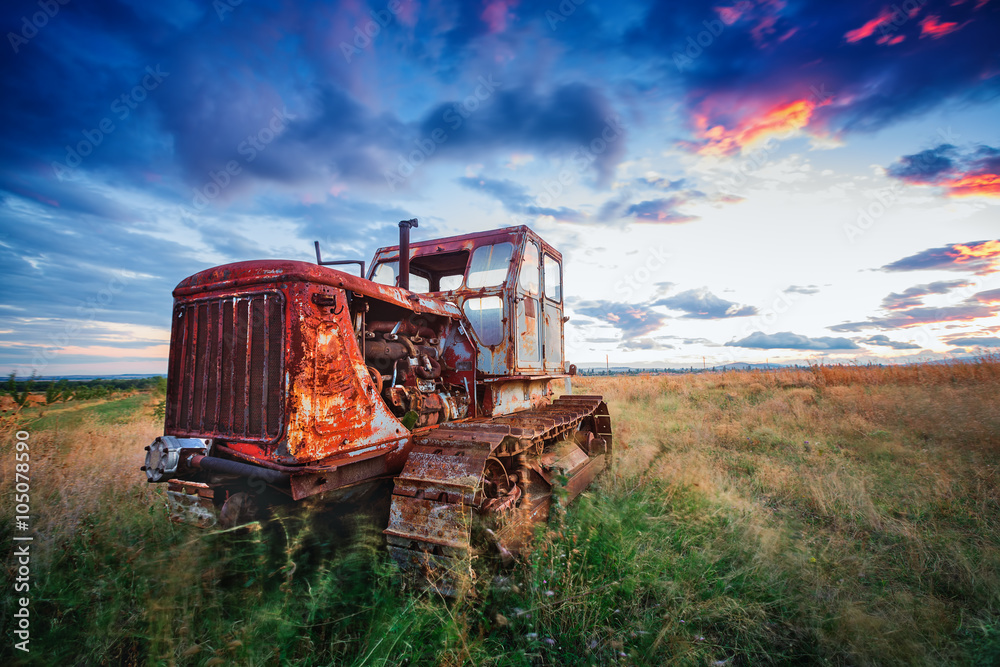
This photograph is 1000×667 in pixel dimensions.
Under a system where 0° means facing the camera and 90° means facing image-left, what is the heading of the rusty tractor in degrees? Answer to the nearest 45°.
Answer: approximately 45°
